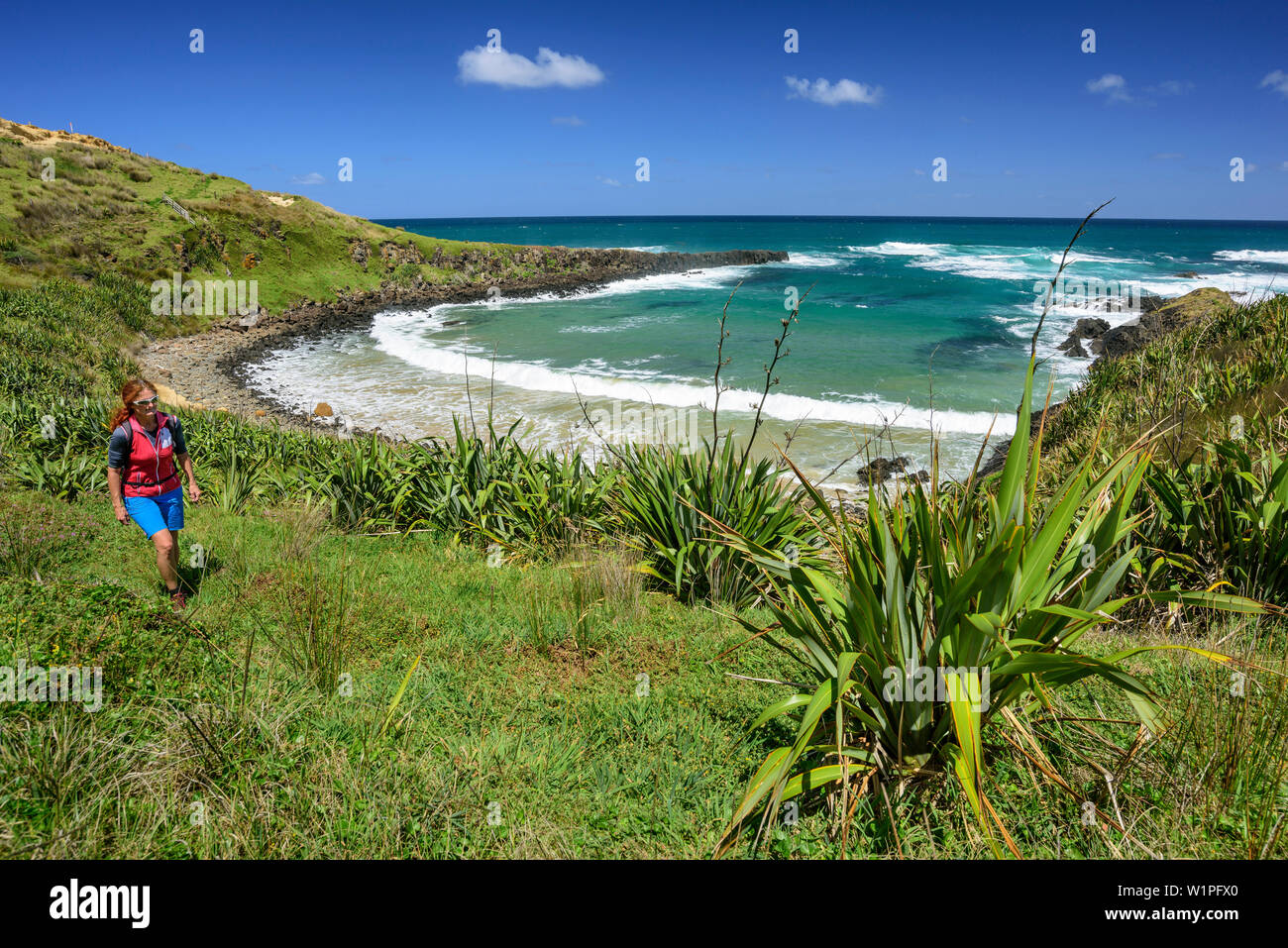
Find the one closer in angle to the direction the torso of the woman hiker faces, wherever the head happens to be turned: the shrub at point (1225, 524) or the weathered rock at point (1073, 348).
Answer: the shrub

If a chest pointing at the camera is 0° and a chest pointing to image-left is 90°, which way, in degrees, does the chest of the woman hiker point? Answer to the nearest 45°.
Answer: approximately 315°

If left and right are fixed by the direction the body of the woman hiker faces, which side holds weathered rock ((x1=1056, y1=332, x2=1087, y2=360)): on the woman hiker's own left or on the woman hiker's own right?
on the woman hiker's own left

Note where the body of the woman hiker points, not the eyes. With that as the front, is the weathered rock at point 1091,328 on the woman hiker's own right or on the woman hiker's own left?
on the woman hiker's own left

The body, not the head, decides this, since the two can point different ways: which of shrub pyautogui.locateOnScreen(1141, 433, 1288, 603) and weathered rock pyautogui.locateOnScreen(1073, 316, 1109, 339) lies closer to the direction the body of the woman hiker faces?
the shrub
